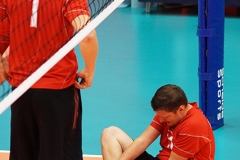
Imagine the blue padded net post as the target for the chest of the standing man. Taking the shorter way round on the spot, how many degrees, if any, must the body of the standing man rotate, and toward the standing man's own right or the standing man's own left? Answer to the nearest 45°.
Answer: approximately 45° to the standing man's own right

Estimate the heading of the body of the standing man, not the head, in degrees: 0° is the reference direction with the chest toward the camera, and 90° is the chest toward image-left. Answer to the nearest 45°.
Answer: approximately 180°

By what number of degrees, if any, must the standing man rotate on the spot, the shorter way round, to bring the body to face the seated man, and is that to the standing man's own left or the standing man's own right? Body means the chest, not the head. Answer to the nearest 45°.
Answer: approximately 90° to the standing man's own right

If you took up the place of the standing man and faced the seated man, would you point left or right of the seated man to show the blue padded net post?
left

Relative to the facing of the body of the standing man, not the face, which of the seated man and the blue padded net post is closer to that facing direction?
the blue padded net post

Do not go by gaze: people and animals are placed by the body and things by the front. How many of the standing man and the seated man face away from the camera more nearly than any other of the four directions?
1

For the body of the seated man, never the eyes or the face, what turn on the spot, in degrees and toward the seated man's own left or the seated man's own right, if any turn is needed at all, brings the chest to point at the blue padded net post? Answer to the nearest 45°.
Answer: approximately 135° to the seated man's own right

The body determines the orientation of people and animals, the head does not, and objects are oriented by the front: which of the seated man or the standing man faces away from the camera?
the standing man

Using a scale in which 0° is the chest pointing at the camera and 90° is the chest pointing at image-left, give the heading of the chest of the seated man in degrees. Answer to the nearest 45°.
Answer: approximately 45°
